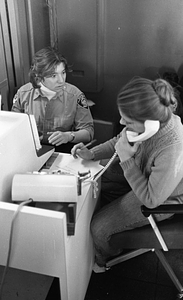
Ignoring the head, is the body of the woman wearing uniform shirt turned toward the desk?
yes

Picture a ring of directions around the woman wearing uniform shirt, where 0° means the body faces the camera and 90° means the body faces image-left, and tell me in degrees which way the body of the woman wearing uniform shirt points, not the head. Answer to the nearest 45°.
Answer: approximately 0°

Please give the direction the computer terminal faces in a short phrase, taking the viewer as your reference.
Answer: facing to the right of the viewer

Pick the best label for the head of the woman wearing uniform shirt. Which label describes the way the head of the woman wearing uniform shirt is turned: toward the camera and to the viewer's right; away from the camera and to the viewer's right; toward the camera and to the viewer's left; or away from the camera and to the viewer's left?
toward the camera and to the viewer's right

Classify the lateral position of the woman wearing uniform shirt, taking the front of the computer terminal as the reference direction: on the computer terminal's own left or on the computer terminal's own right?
on the computer terminal's own left

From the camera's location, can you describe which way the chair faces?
facing to the left of the viewer

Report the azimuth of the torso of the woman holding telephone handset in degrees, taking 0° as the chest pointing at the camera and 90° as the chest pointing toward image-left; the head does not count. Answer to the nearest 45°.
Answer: approximately 90°

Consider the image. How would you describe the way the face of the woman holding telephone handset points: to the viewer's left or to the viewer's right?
to the viewer's left
